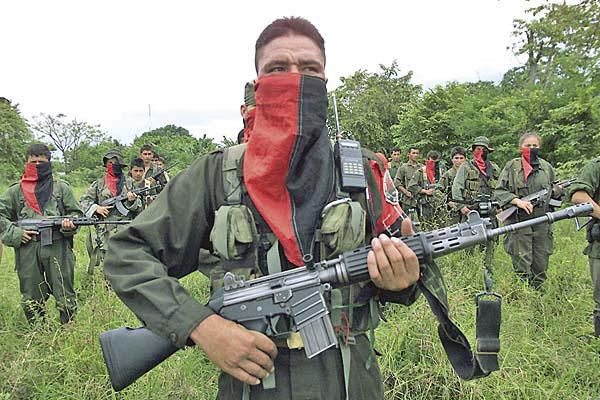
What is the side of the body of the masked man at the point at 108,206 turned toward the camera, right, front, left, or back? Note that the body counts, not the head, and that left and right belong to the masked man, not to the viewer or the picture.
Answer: front

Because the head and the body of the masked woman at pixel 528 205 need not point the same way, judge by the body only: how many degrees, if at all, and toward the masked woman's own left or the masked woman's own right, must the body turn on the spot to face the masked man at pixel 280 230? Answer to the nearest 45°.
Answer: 0° — they already face them

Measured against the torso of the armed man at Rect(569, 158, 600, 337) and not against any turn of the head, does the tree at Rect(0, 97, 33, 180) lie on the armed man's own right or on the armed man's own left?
on the armed man's own right

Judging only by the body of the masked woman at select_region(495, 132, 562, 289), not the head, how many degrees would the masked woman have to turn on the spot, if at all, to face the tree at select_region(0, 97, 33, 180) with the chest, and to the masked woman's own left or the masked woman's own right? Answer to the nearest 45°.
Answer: approximately 90° to the masked woman's own right

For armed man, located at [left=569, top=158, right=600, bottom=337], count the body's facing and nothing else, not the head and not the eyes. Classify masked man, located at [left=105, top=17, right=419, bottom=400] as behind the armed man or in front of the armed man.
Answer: in front

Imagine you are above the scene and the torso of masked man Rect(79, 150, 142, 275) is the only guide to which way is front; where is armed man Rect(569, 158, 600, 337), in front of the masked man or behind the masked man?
in front

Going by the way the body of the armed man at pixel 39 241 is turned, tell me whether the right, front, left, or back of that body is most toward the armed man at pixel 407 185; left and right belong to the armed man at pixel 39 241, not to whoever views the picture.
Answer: left

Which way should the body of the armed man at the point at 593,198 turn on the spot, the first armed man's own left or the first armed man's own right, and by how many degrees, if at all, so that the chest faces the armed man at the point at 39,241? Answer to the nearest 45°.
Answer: approximately 90° to the first armed man's own right

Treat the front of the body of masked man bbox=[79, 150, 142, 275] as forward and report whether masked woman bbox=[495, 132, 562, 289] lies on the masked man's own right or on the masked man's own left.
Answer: on the masked man's own left

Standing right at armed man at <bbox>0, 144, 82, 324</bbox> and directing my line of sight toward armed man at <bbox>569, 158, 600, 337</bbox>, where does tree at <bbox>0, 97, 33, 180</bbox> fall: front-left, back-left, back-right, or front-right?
back-left

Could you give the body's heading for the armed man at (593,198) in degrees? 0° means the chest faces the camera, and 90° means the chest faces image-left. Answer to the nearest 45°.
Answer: approximately 0°

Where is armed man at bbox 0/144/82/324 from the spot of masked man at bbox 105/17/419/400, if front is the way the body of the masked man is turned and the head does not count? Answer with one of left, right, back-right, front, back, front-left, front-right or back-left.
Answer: back-right

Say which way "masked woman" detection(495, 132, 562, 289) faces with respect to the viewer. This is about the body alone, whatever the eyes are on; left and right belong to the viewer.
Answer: facing the viewer

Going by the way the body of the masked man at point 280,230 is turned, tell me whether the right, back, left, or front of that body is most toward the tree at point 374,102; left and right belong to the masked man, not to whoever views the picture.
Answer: back

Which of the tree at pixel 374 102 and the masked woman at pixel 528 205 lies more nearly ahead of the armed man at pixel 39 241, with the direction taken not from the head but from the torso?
the masked woman
